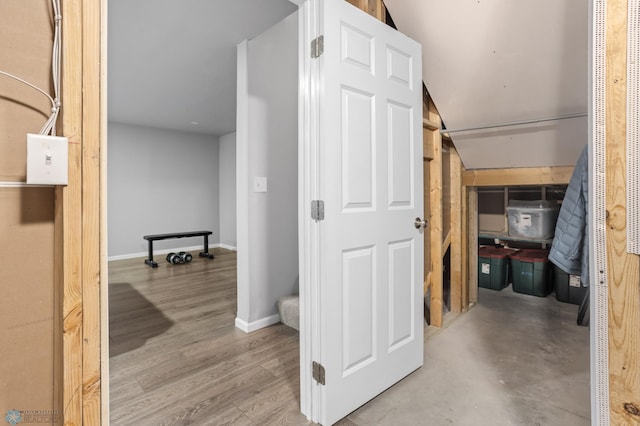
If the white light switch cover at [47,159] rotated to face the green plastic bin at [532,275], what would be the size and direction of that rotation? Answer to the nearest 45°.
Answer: approximately 90° to its left

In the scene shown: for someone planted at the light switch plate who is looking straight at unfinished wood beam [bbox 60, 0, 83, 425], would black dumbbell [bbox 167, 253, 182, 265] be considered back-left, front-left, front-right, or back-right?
back-right

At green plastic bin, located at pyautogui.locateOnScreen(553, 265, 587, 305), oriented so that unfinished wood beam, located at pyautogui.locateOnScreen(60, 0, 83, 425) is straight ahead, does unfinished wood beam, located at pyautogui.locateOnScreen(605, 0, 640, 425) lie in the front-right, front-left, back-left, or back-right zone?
front-left

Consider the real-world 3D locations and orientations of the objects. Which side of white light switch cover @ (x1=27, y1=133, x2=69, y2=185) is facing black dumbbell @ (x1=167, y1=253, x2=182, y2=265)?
back

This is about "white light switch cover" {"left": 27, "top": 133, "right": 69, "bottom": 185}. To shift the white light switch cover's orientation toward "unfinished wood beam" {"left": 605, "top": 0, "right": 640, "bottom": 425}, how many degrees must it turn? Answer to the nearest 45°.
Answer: approximately 45° to its left

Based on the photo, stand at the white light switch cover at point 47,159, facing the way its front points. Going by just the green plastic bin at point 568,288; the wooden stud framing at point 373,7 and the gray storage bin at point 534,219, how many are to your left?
3

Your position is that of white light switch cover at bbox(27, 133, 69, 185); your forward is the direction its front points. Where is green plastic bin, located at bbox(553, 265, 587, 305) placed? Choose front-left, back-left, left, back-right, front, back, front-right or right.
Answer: left

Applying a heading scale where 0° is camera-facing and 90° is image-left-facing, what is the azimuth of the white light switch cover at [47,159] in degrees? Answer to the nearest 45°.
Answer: approximately 0°

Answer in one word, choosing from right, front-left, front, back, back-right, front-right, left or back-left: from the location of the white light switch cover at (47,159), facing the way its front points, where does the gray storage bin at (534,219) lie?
left

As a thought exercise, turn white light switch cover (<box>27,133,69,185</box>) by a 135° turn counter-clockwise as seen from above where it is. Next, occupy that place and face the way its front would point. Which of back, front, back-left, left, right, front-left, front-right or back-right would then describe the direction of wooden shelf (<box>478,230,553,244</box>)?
front-right

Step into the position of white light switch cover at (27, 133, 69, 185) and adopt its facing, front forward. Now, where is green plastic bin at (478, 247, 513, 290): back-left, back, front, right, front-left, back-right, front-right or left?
left
